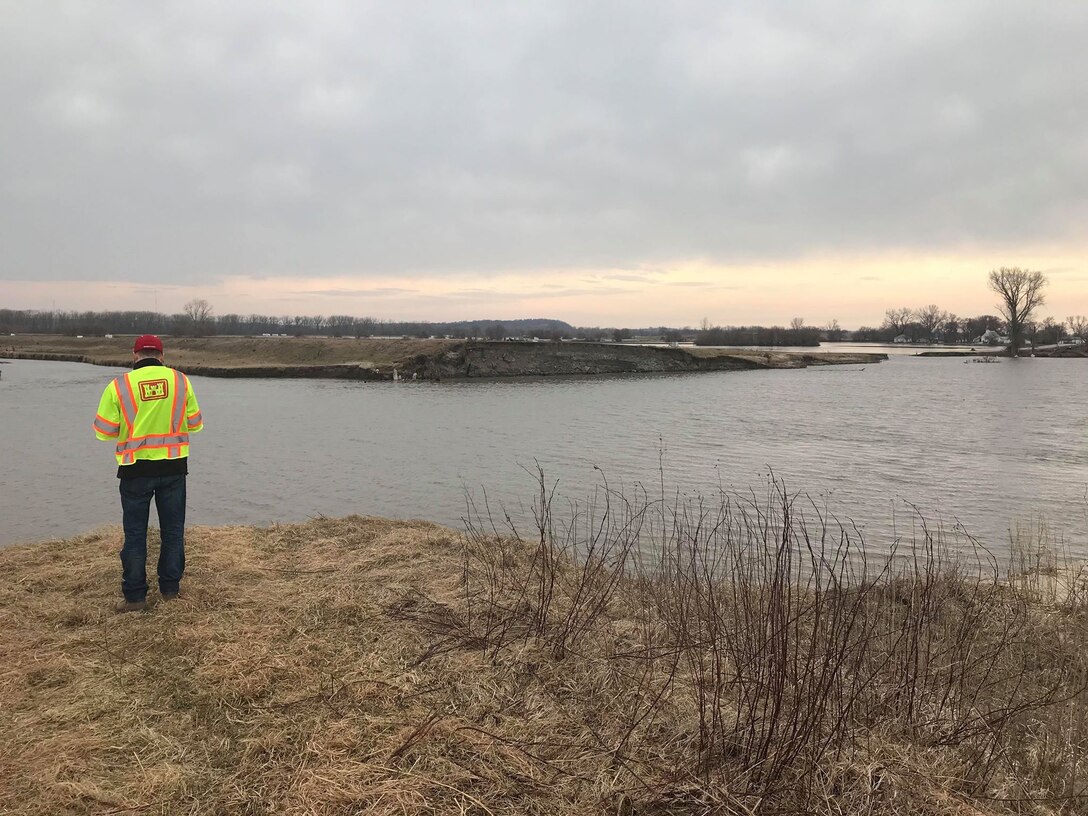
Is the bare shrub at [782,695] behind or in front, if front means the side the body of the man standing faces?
behind

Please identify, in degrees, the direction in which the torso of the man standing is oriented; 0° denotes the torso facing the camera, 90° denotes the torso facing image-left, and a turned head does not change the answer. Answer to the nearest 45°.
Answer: approximately 180°

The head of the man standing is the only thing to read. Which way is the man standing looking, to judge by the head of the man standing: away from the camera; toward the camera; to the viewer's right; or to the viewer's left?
away from the camera
